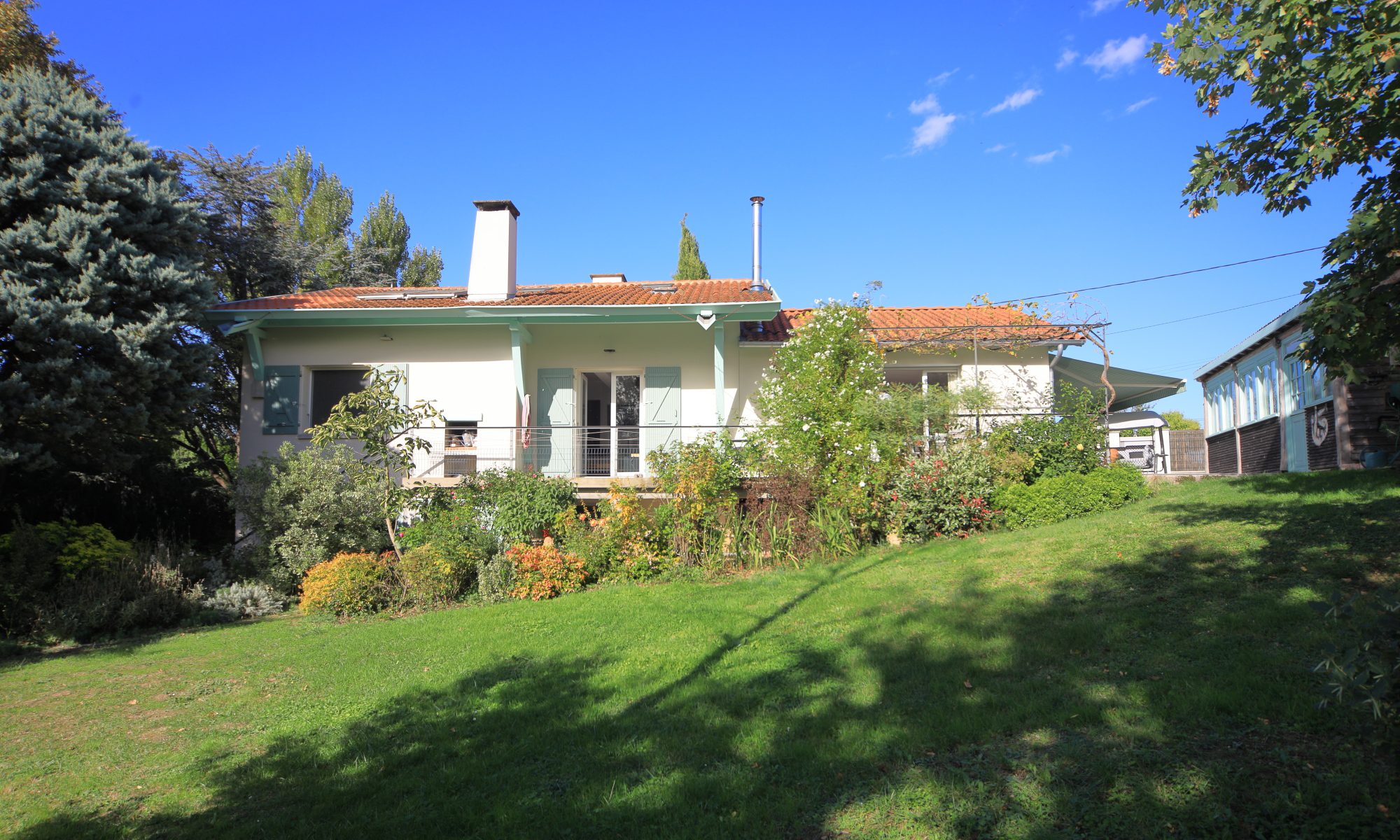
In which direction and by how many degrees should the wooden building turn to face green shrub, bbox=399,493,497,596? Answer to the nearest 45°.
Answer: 0° — it already faces it

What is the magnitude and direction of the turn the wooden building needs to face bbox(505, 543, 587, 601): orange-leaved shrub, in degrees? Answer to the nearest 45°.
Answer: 0° — it already faces it

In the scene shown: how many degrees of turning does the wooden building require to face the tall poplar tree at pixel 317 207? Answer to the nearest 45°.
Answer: approximately 45° to its right

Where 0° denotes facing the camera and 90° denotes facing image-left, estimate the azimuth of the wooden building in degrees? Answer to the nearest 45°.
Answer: approximately 45°

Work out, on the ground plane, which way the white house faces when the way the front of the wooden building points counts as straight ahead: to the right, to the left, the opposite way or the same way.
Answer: to the left

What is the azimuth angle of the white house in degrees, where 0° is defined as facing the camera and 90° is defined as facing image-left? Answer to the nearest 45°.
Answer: approximately 0°

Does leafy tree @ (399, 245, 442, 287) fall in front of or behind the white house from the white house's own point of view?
behind
